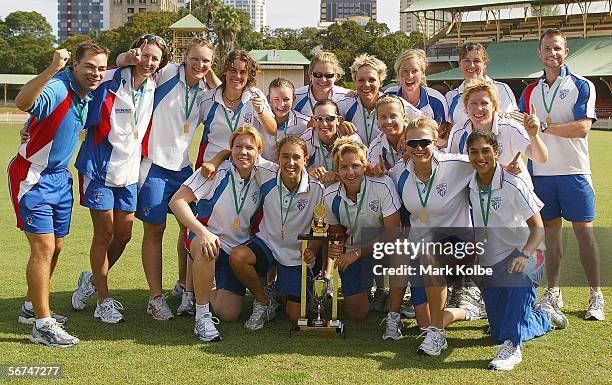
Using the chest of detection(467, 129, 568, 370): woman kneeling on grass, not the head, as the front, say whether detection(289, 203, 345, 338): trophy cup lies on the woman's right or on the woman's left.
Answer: on the woman's right

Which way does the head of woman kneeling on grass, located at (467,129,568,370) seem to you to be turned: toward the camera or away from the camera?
toward the camera

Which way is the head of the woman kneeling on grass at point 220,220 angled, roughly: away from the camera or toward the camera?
toward the camera

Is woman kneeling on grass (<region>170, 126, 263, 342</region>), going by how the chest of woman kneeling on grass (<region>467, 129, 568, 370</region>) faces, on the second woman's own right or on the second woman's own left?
on the second woman's own right

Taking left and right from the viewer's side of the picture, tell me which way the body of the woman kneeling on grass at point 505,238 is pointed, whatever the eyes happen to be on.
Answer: facing the viewer and to the left of the viewer
